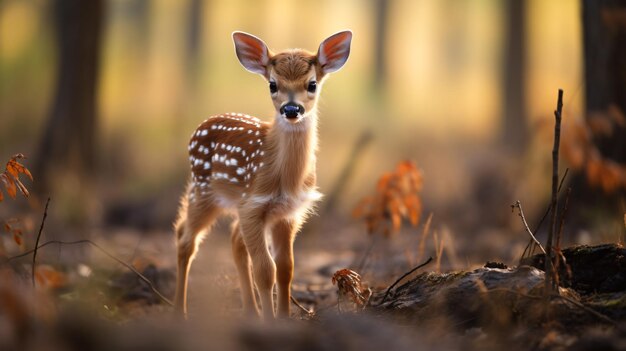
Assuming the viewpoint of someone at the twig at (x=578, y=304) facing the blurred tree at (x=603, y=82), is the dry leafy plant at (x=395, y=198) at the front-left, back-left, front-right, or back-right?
front-left

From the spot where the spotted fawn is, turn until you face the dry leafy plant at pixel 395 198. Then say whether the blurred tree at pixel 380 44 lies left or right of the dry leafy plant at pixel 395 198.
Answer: left

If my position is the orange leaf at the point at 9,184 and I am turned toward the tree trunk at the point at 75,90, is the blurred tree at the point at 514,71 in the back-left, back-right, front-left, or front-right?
front-right

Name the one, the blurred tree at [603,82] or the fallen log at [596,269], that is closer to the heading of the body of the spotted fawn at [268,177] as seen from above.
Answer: the fallen log

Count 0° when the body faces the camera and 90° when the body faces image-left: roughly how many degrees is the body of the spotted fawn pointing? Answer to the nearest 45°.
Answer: approximately 315°

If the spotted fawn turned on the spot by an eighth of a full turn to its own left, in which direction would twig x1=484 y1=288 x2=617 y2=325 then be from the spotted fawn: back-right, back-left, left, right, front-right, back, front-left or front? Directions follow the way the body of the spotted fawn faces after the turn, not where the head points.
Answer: front-right

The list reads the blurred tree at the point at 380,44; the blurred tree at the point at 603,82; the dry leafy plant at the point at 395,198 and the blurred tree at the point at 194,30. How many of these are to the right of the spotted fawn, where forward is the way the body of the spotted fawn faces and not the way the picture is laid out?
0

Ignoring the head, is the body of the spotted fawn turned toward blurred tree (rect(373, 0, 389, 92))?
no

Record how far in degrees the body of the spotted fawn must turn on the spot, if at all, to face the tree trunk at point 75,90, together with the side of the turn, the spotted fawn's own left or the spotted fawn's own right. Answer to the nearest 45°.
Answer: approximately 180°

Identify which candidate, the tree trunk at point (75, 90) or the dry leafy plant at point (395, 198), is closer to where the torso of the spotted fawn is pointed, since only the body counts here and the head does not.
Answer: the dry leafy plant

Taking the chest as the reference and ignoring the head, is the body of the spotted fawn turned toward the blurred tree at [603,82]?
no

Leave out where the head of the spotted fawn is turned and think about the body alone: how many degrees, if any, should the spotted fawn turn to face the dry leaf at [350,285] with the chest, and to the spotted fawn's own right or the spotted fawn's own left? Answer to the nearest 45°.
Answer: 0° — it already faces it

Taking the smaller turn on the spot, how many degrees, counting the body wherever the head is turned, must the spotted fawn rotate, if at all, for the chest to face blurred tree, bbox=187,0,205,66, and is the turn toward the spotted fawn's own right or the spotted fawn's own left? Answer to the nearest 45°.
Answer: approximately 135° to the spotted fawn's own left

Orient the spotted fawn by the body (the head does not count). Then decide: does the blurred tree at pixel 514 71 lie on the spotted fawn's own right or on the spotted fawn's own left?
on the spotted fawn's own left

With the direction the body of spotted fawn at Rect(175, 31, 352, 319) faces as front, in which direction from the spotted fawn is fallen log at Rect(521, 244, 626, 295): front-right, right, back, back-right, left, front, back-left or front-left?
left

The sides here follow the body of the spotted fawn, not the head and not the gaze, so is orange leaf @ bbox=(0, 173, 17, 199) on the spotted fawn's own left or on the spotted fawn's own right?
on the spotted fawn's own right
